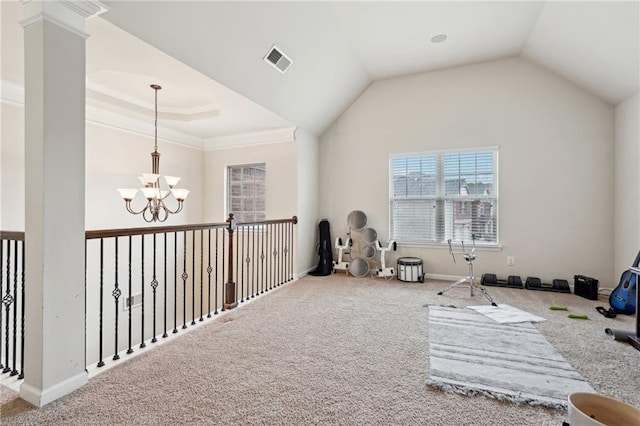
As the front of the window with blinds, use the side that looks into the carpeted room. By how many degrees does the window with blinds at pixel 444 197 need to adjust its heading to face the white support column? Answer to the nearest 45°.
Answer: approximately 45° to its right

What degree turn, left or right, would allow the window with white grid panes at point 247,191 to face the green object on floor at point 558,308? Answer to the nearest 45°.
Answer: approximately 45° to its left

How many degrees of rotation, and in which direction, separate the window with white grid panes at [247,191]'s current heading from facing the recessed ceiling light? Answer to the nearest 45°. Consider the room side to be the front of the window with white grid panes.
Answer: approximately 45° to its left

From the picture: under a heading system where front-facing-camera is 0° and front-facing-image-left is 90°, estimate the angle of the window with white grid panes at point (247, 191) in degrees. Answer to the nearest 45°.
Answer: approximately 0°

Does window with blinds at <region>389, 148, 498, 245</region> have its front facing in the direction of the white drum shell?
yes

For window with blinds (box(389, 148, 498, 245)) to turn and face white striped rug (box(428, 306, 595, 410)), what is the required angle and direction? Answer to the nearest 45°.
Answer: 0° — it already faces it

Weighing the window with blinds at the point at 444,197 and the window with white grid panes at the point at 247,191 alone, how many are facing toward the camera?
2

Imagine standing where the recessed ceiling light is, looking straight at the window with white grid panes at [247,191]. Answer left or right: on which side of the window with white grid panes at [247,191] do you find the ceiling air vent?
left

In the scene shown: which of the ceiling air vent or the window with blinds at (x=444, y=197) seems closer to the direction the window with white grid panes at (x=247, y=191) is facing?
the ceiling air vent

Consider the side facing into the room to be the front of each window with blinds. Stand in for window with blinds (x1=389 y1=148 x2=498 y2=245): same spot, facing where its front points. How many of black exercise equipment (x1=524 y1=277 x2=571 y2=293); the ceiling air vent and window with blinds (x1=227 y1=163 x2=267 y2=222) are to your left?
1

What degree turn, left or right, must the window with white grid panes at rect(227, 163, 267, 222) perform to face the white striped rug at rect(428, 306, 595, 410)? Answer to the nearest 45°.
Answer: approximately 45° to its left

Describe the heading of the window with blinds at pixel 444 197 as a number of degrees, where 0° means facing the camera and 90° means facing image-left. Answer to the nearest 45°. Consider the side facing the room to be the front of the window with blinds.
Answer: approximately 0°
